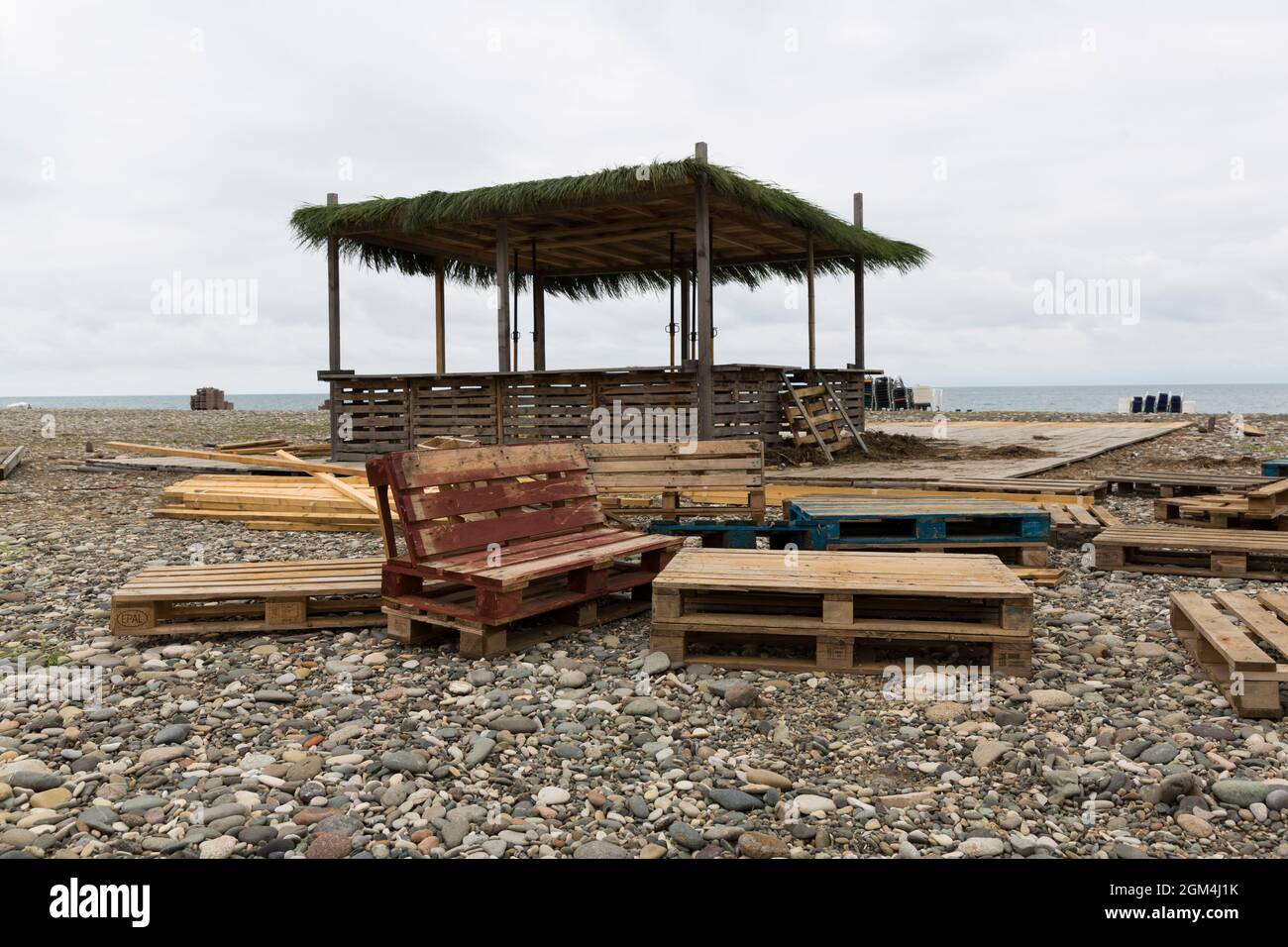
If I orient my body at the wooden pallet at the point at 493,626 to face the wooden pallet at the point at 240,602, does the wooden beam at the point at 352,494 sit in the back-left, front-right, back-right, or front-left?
front-right

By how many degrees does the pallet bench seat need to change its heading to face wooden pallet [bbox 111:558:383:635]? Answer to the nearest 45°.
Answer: approximately 135° to its right

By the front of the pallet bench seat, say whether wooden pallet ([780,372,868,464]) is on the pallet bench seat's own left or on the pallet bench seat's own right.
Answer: on the pallet bench seat's own left

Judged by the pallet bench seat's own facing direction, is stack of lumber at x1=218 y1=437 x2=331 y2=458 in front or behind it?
behind

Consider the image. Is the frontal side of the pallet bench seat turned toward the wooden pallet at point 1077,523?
no

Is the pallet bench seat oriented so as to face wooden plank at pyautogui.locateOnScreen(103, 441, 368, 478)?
no

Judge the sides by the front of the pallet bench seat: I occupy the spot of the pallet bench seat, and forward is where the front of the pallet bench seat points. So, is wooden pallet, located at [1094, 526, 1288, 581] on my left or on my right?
on my left

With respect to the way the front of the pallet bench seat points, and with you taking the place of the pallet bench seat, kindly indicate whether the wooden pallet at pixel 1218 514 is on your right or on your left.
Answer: on your left

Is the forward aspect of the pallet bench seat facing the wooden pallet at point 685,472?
no

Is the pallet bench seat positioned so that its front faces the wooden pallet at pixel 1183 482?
no

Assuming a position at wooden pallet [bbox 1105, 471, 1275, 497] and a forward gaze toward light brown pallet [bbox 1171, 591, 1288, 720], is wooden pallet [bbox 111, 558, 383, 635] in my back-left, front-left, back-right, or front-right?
front-right

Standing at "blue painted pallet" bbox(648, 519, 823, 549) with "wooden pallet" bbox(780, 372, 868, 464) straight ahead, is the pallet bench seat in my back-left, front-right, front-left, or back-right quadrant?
back-left
